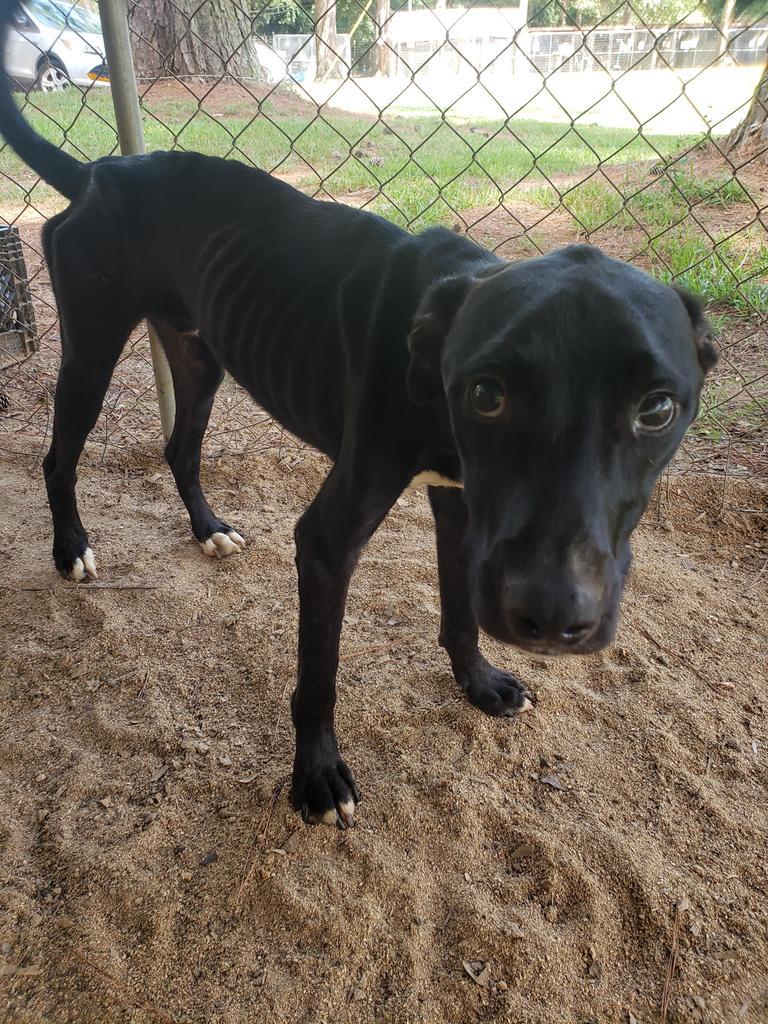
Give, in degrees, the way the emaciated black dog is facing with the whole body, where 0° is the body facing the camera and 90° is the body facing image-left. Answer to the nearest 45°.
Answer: approximately 315°

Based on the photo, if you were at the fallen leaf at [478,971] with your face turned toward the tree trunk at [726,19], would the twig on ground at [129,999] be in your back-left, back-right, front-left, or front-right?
back-left

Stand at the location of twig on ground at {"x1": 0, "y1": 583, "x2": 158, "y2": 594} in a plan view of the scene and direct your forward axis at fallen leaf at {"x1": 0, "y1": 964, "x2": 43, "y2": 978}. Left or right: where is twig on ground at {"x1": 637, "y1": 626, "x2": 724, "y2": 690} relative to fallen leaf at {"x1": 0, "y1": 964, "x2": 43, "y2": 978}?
left

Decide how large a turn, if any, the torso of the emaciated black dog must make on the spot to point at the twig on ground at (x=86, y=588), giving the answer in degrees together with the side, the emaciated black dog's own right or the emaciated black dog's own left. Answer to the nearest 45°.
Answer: approximately 180°

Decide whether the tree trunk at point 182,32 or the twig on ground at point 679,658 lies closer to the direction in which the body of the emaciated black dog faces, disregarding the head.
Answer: the twig on ground
